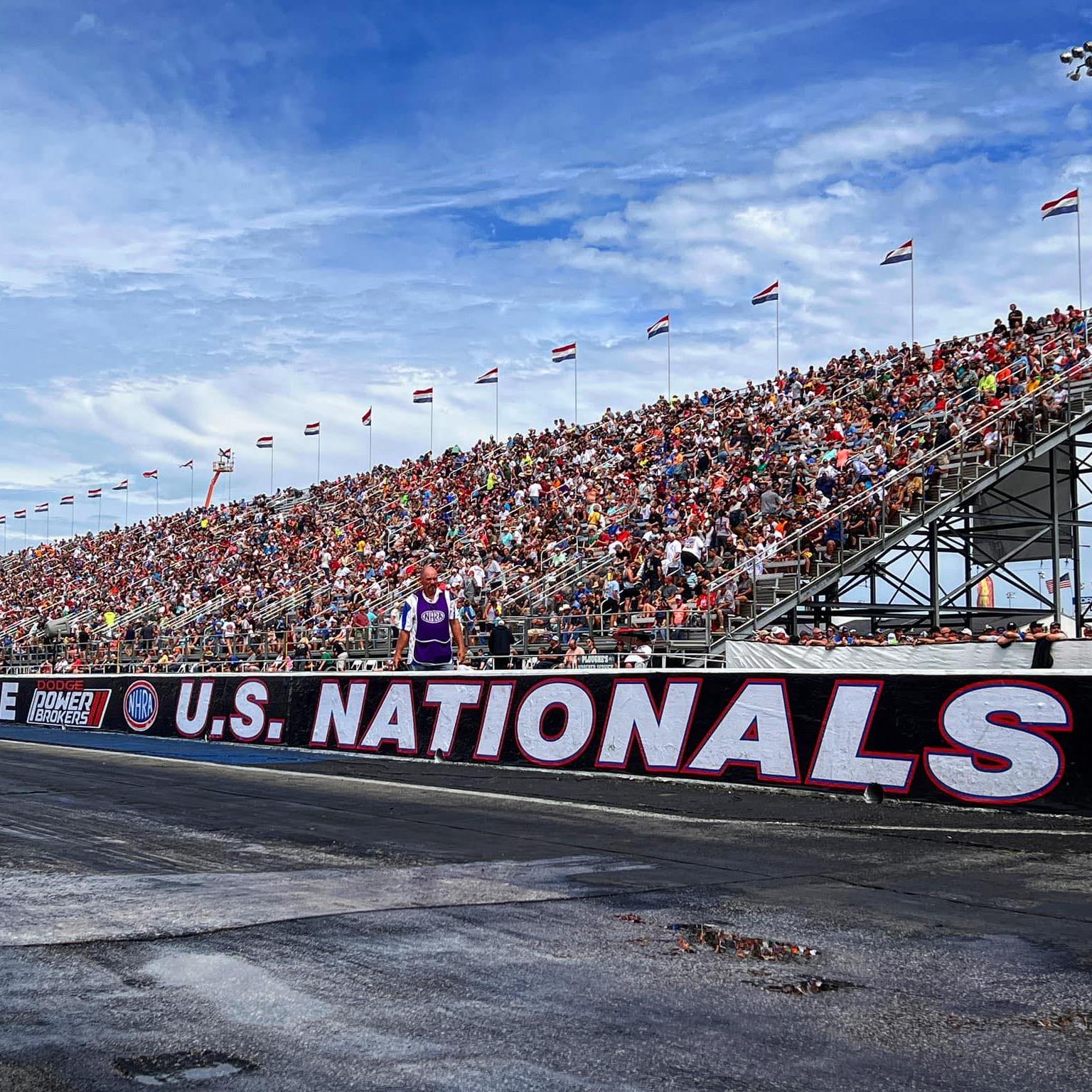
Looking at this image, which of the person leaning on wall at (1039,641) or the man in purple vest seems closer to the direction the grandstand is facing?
the man in purple vest

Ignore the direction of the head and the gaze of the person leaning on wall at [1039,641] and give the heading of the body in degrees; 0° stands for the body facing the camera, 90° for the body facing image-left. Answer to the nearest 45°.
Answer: approximately 0°

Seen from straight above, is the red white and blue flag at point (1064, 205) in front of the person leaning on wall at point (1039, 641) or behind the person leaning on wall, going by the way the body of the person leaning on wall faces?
behind

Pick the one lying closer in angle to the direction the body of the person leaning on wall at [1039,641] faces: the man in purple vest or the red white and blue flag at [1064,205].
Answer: the man in purple vest

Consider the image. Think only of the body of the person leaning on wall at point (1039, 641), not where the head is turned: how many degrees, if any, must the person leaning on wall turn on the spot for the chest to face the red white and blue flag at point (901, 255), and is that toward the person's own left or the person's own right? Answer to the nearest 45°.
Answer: approximately 180°

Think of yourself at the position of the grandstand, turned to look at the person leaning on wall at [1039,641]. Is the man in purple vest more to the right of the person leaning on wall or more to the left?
right

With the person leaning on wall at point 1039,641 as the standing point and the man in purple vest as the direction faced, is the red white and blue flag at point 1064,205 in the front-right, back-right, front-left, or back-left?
back-right
